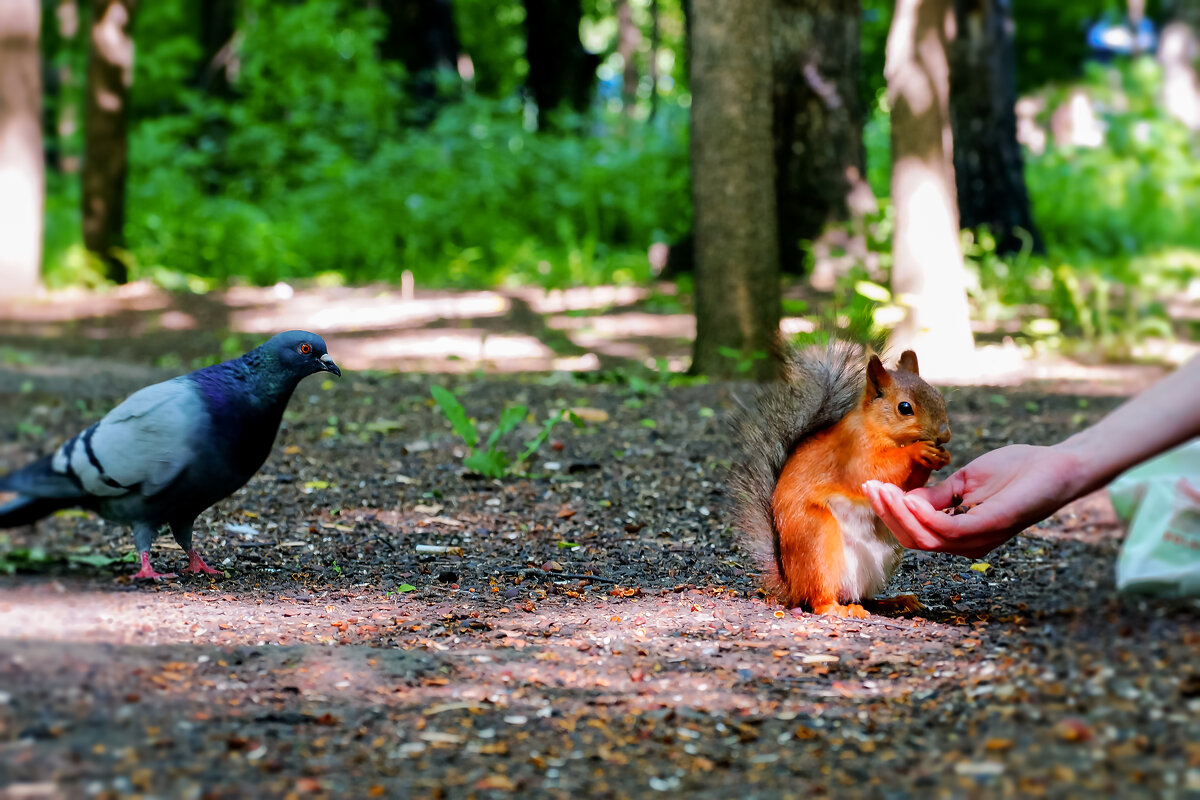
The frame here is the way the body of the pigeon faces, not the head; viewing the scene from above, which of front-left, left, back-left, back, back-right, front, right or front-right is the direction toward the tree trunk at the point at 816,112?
front-left

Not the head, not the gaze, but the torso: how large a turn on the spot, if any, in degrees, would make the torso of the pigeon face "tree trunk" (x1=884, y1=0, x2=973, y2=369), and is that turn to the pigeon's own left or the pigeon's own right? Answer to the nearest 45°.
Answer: approximately 45° to the pigeon's own left

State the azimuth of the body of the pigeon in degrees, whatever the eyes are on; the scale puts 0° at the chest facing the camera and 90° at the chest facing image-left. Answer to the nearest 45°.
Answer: approximately 270°

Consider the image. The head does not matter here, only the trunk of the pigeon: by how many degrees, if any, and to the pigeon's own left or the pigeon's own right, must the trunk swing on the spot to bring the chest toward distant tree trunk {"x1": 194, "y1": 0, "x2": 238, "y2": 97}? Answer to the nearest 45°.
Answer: approximately 90° to the pigeon's own left

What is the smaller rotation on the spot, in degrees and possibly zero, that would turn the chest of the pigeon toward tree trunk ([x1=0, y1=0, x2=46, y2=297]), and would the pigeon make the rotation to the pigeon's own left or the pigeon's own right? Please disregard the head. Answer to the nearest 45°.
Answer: approximately 90° to the pigeon's own left

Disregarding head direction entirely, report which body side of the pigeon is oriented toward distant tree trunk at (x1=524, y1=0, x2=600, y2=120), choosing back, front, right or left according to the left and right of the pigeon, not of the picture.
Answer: left

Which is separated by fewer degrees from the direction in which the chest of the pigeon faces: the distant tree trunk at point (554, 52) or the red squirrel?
the red squirrel

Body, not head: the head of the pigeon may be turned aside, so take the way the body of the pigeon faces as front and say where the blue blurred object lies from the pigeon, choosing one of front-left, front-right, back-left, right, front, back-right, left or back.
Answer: front-left

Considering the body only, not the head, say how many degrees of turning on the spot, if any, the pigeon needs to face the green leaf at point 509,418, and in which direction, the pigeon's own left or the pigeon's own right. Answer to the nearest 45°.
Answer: approximately 45° to the pigeon's own left

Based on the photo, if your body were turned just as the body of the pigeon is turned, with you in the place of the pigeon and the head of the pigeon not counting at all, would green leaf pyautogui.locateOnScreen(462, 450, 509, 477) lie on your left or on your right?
on your left
